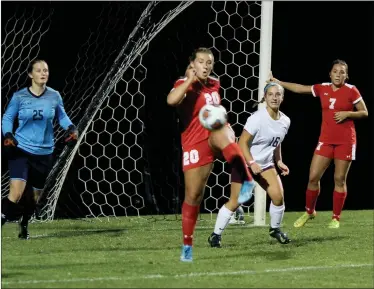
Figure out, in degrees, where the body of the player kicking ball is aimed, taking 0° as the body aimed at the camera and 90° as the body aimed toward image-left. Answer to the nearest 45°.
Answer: approximately 315°

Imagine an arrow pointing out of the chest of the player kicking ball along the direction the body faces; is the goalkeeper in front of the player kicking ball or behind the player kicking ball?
behind

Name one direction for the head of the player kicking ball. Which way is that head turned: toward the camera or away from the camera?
toward the camera
